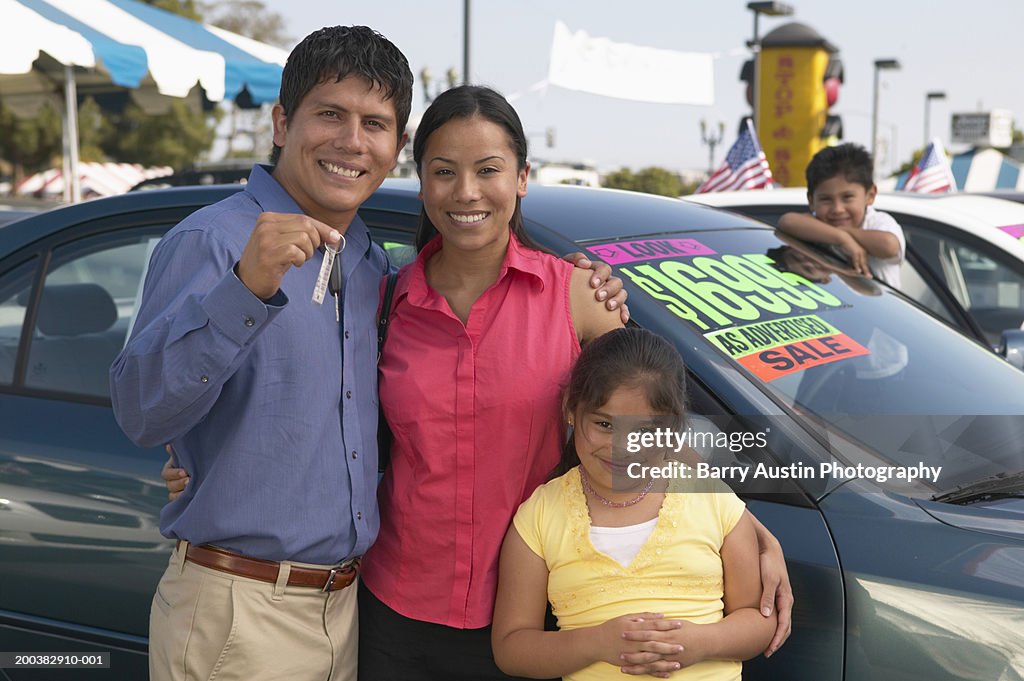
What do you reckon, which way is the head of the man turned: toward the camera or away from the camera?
toward the camera

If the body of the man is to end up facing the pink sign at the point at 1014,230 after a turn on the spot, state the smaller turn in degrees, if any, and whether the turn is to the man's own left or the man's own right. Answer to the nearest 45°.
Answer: approximately 90° to the man's own left

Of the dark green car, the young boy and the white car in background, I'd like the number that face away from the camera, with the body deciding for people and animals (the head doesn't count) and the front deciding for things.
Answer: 0

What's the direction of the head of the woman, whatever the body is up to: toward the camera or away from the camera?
toward the camera

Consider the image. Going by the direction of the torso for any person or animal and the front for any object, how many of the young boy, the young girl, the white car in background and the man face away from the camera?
0

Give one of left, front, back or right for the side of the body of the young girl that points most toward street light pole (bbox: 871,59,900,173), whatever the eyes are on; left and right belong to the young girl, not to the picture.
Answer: back

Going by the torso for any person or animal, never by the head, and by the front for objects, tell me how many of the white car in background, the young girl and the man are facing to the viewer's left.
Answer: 0

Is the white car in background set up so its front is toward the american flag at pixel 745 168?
no

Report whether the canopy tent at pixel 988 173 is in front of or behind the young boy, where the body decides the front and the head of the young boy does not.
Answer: behind

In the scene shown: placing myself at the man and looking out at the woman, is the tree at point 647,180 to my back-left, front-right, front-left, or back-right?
front-left

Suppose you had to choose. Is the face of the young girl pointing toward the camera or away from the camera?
toward the camera

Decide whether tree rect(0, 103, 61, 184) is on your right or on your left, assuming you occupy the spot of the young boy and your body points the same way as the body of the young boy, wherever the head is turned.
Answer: on your right

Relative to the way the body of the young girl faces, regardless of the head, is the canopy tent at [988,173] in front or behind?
behind

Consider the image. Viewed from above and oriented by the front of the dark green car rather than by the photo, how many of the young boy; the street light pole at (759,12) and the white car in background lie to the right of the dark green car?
0

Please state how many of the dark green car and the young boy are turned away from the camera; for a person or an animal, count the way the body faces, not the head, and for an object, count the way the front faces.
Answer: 0

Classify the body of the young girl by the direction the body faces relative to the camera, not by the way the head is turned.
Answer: toward the camera

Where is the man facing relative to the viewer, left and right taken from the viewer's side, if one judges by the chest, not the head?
facing the viewer and to the right of the viewer

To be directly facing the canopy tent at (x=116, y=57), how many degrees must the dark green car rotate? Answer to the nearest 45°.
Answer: approximately 180°

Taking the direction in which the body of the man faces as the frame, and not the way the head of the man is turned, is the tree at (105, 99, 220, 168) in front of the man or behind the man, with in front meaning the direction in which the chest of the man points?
behind
